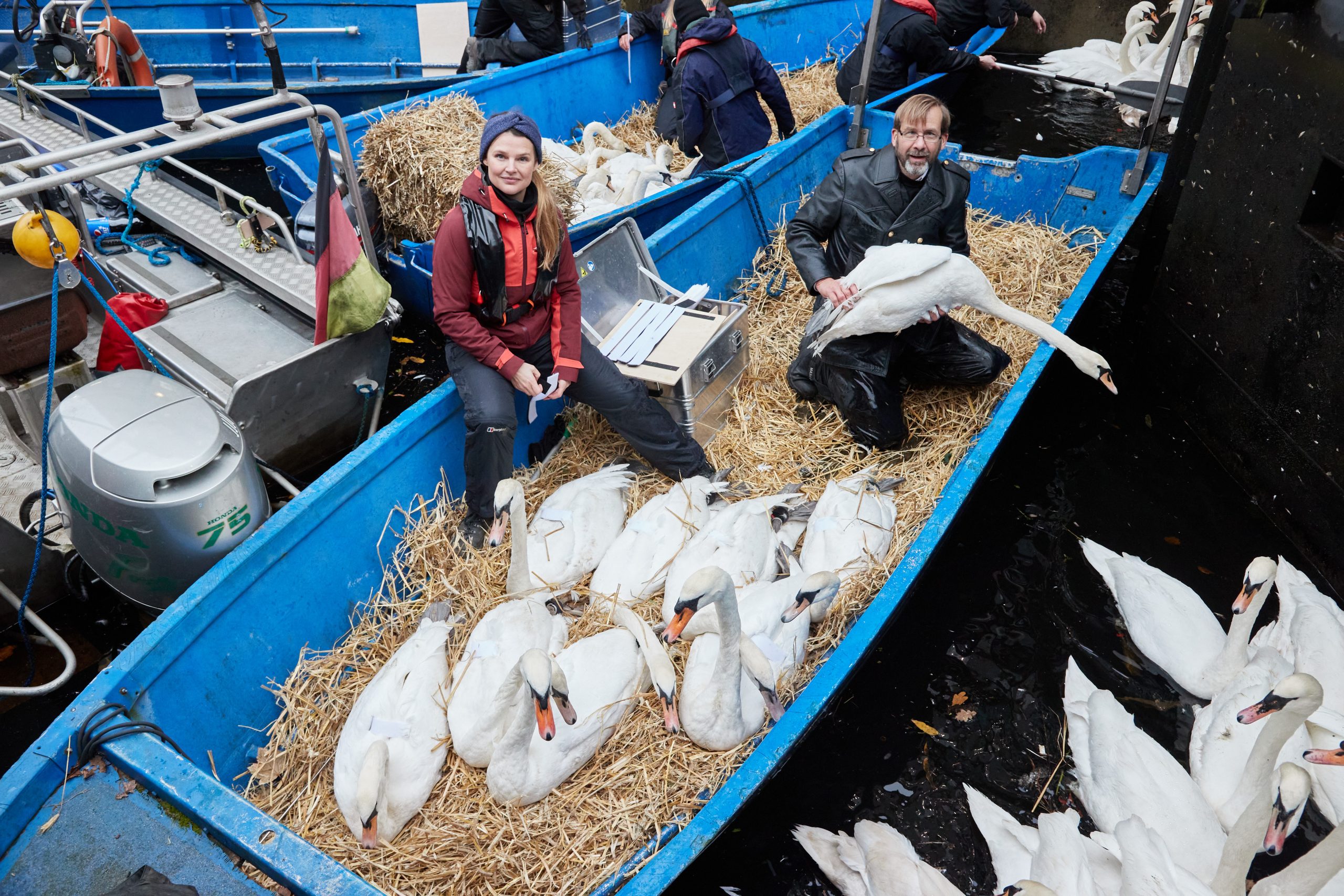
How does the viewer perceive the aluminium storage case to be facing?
facing the viewer and to the right of the viewer

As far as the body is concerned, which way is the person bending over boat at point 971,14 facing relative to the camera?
to the viewer's right

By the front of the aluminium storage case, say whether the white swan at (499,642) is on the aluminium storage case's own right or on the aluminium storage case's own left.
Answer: on the aluminium storage case's own right

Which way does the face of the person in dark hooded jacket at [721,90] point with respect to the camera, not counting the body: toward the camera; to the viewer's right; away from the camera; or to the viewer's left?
away from the camera

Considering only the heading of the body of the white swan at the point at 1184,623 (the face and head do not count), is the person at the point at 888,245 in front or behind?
behind

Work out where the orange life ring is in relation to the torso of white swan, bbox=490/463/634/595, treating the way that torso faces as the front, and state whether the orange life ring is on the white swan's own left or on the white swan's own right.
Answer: on the white swan's own right

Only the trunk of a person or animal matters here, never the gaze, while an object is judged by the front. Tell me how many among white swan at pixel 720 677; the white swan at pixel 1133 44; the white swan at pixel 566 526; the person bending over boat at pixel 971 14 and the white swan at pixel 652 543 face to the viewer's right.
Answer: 2

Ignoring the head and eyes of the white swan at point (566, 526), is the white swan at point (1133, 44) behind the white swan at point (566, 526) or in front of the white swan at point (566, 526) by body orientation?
behind
